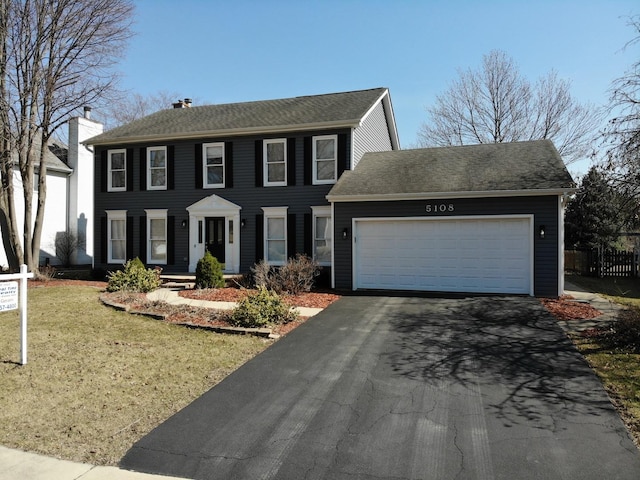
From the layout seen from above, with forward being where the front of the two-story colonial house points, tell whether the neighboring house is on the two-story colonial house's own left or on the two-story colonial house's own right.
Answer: on the two-story colonial house's own right

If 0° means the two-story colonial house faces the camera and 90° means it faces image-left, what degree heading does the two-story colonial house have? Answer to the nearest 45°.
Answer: approximately 0°

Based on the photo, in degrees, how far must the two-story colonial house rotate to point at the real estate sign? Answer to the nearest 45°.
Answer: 0° — it already faces it

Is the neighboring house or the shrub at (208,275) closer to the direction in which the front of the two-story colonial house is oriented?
the shrub

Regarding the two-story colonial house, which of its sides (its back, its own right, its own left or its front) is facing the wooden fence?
left

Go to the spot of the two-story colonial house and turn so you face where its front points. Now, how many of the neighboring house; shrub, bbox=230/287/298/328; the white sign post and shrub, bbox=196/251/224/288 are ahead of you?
3

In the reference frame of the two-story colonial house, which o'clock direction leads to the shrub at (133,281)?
The shrub is roughly at 1 o'clock from the two-story colonial house.

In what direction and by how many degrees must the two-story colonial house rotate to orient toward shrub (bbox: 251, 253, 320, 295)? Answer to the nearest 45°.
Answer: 0° — it already faces it
